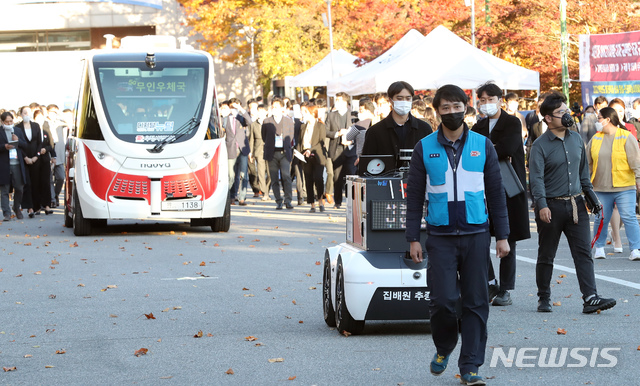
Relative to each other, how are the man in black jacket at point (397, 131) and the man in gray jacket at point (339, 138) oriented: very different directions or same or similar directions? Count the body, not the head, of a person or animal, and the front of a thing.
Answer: same or similar directions

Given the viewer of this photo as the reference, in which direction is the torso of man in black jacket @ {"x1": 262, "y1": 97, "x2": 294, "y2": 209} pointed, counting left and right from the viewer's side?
facing the viewer

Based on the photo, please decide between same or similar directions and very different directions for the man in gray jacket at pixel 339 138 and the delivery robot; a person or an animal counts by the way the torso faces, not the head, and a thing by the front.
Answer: same or similar directions

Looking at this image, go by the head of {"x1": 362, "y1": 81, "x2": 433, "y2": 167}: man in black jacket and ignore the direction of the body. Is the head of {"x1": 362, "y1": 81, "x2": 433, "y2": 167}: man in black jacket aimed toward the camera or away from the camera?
toward the camera

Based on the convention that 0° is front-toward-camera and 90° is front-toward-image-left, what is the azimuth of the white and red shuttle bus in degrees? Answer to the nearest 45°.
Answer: approximately 0°

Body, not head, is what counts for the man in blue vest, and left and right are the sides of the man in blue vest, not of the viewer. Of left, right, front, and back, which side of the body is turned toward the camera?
front

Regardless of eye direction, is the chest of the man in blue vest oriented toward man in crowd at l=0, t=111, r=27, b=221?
no

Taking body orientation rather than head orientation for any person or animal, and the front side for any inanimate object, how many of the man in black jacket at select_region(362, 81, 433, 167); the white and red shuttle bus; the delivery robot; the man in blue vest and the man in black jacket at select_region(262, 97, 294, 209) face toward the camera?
5

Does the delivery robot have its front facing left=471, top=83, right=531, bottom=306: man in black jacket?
no

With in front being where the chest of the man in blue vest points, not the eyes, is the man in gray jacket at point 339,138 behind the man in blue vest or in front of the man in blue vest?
behind

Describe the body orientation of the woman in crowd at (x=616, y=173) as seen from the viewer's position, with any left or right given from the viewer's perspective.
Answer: facing the viewer and to the left of the viewer

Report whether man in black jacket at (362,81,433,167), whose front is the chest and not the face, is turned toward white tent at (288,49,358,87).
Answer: no
